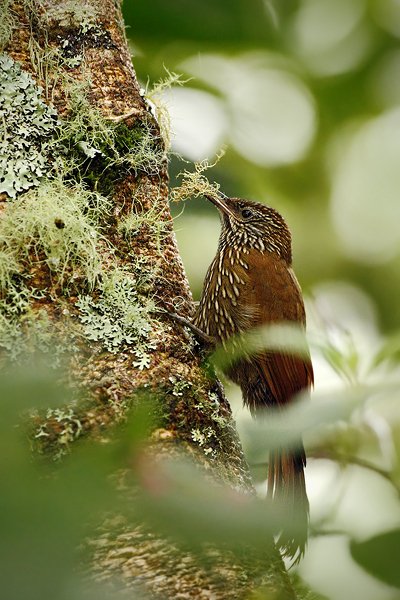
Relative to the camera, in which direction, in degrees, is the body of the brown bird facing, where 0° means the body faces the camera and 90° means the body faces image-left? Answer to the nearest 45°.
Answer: approximately 90°
